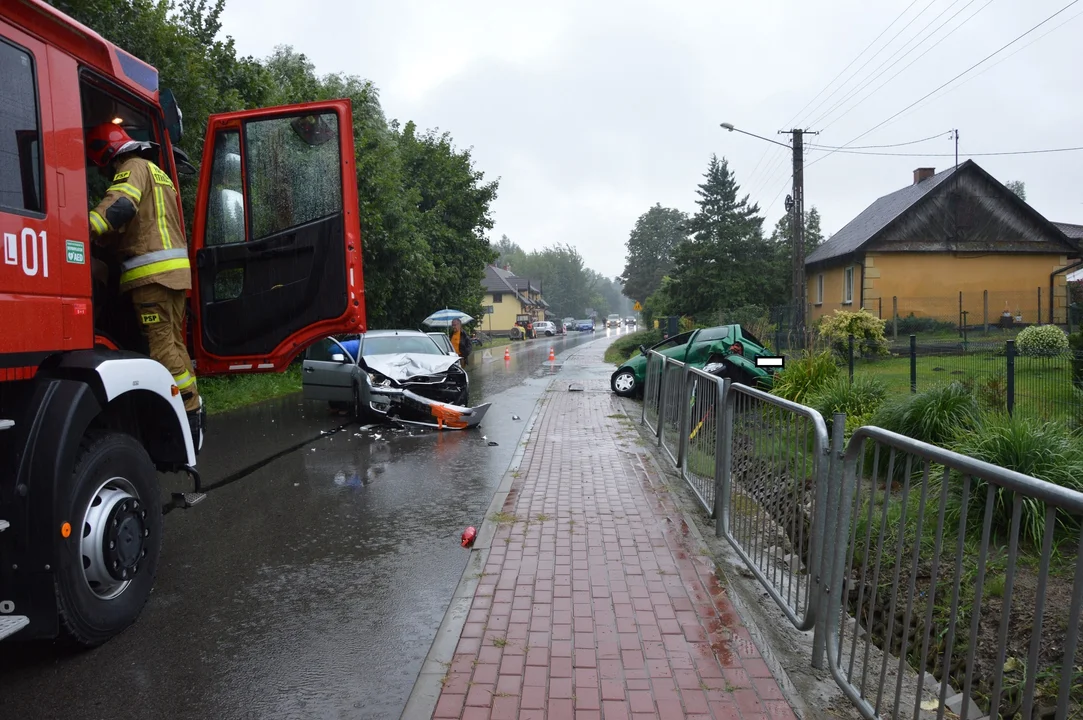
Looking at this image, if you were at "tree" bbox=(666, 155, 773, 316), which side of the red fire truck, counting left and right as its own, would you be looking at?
front

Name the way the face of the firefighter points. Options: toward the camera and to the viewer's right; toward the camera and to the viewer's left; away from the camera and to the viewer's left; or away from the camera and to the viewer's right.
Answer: away from the camera and to the viewer's left

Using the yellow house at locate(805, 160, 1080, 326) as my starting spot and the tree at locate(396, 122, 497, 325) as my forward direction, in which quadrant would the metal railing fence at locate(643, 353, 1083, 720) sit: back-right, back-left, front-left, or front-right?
front-left

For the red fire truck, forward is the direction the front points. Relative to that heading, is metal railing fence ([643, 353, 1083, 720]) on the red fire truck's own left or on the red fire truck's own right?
on the red fire truck's own right

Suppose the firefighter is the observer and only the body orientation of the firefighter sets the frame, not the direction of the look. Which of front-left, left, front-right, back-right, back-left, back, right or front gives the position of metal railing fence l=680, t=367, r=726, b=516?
back-right

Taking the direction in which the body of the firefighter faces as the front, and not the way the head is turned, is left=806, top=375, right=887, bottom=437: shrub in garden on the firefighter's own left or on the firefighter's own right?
on the firefighter's own right

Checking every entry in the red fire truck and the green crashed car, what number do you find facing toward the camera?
0

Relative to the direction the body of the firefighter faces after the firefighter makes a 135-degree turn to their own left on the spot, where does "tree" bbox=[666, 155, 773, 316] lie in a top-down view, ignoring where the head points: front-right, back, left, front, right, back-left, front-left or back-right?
back-left

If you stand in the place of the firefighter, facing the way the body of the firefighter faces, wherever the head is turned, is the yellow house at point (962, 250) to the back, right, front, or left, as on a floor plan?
right

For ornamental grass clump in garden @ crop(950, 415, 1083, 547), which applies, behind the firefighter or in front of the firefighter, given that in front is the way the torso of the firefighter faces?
behind

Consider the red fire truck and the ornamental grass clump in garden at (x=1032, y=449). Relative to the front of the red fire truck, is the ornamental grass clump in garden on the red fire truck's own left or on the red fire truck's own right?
on the red fire truck's own right

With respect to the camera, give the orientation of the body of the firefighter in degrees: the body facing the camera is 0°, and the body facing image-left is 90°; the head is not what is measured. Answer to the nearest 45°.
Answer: approximately 135°

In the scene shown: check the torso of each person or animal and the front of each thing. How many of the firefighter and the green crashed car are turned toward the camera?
0

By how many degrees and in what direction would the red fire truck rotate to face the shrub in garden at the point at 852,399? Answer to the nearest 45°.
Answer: approximately 45° to its right

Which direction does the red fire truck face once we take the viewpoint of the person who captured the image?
facing away from the viewer and to the right of the viewer
